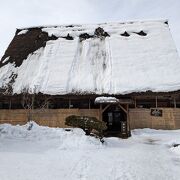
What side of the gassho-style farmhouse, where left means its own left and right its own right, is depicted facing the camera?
front

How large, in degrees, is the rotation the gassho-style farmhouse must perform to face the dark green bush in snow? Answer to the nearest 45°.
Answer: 0° — it already faces it
